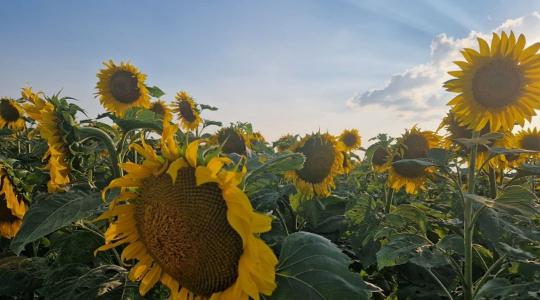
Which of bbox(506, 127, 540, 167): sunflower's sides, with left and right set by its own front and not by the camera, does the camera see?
front

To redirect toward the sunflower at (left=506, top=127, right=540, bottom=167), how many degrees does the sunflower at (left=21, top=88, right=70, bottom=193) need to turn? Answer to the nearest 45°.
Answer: approximately 180°

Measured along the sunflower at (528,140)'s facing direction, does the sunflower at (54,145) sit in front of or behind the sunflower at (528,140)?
in front

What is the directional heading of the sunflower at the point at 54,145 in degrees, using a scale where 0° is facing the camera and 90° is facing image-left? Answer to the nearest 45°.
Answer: approximately 90°

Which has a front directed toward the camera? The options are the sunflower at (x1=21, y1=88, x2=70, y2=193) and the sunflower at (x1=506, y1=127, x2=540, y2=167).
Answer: the sunflower at (x1=506, y1=127, x2=540, y2=167)

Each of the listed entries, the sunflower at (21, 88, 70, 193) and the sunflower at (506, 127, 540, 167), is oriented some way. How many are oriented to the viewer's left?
1
